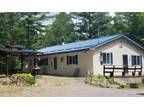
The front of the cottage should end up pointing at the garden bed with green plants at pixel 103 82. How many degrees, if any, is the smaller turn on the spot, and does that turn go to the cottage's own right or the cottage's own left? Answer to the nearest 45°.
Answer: approximately 45° to the cottage's own right

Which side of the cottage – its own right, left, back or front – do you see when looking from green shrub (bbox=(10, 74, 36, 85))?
right

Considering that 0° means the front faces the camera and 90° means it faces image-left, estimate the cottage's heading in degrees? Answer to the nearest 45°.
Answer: approximately 315°
